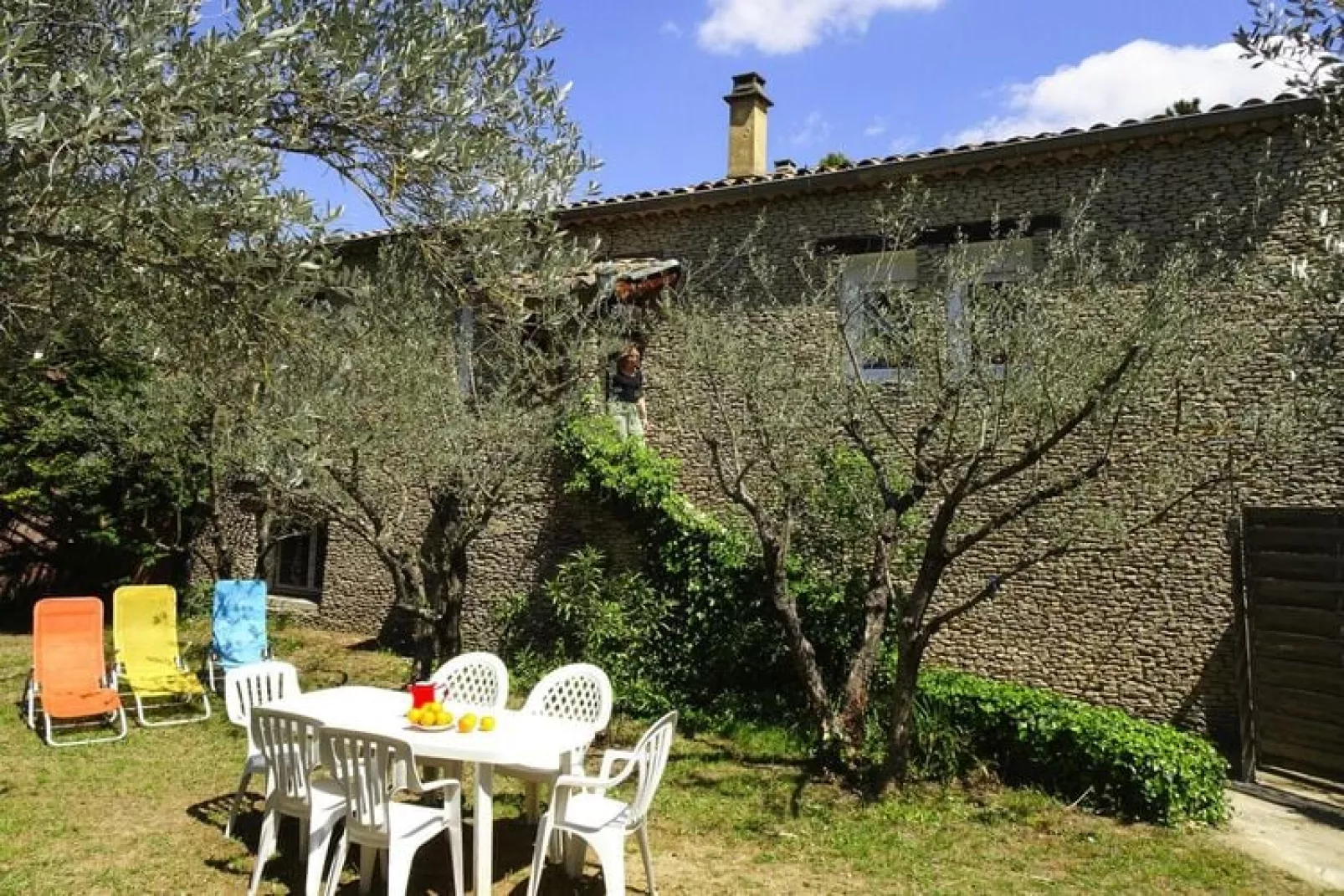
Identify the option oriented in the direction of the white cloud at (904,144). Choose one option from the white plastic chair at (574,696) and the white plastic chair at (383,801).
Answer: the white plastic chair at (383,801)

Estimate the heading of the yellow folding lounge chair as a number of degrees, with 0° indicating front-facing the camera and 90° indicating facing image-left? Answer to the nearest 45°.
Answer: approximately 315°

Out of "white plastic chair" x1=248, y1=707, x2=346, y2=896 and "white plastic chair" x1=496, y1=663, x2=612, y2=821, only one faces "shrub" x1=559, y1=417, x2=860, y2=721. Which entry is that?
"white plastic chair" x1=248, y1=707, x2=346, y2=896

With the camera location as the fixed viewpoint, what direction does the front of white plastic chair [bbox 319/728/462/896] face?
facing away from the viewer and to the right of the viewer

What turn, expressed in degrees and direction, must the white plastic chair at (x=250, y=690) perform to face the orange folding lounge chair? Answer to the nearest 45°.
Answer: approximately 180°

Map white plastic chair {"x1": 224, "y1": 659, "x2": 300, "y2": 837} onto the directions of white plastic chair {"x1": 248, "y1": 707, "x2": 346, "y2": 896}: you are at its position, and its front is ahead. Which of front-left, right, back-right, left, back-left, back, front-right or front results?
front-left

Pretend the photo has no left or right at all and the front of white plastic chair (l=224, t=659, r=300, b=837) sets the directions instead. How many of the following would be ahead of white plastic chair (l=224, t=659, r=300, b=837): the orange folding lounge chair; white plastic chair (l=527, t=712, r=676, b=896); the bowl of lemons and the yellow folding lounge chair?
2

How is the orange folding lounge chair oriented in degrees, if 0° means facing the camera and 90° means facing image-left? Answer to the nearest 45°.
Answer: approximately 315°

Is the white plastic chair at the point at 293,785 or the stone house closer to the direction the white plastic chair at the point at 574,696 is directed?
the white plastic chair

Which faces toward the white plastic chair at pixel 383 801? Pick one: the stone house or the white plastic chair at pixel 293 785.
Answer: the stone house

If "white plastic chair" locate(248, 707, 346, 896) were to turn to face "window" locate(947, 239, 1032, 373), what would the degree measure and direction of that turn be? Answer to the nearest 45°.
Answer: approximately 45° to its right

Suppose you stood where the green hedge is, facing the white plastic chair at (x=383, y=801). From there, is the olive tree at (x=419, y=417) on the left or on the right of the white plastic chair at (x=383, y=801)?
right

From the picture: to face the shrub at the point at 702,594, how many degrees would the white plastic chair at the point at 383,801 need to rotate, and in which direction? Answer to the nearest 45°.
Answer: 0° — it already faces it
